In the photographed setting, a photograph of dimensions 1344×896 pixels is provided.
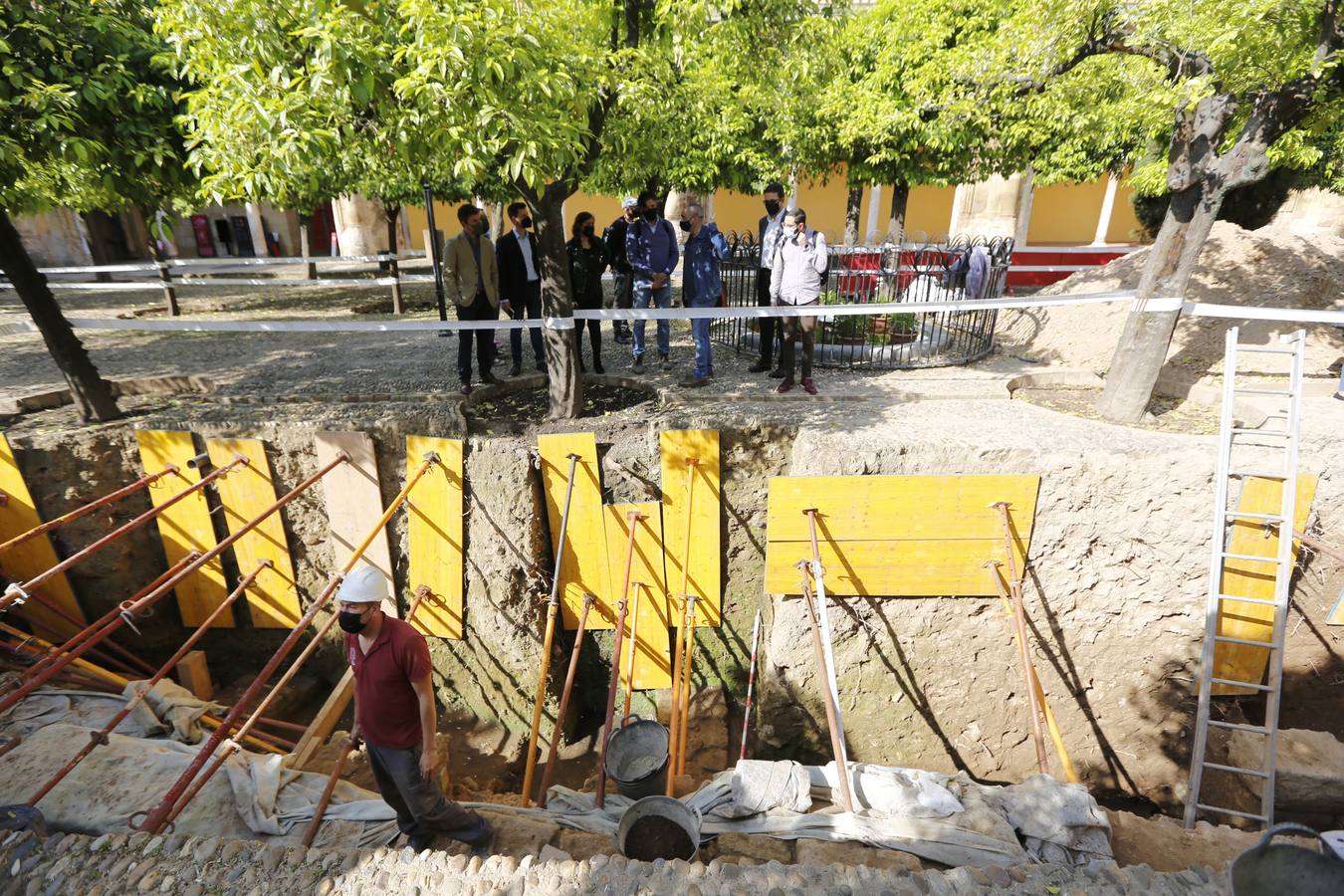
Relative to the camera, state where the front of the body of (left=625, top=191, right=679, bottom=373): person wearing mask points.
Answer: toward the camera

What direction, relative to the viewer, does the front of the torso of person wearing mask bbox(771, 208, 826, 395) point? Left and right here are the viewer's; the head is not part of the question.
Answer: facing the viewer and to the left of the viewer

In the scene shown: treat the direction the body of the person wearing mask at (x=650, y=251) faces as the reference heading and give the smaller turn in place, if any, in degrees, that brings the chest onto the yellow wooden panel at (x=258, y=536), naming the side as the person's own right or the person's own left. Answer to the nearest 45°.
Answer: approximately 45° to the person's own right

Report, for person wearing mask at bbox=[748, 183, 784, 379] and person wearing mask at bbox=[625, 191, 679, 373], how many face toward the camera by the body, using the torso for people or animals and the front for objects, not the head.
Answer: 2

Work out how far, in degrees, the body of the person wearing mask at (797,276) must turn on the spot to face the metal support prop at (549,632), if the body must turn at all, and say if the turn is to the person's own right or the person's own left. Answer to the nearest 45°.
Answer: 0° — they already face it

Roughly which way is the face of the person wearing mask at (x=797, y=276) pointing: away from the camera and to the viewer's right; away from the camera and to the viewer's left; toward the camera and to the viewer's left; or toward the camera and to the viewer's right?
toward the camera and to the viewer's left

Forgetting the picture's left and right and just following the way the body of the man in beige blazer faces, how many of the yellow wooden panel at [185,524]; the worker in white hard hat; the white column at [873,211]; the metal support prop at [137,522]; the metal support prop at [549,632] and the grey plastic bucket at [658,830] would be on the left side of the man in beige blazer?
1

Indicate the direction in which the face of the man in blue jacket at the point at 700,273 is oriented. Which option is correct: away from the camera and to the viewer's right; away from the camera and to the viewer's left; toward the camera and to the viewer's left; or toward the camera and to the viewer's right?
toward the camera and to the viewer's left

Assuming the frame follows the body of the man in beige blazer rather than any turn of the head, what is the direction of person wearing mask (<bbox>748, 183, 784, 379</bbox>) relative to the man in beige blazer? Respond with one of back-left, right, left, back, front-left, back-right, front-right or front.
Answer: front-left

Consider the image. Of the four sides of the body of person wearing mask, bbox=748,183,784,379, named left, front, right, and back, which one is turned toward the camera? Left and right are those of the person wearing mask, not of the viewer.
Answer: front

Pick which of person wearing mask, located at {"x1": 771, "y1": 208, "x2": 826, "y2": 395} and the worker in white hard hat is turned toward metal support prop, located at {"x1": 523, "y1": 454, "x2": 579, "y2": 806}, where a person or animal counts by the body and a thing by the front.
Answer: the person wearing mask

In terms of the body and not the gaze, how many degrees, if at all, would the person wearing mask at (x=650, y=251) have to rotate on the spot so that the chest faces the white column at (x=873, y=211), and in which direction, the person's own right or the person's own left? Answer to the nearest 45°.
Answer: approximately 135° to the person's own left

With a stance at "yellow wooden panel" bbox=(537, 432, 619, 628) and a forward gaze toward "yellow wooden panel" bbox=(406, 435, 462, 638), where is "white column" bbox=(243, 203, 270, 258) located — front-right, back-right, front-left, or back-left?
front-right

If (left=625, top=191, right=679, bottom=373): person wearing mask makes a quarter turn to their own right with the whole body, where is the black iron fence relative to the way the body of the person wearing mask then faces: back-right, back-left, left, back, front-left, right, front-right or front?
back

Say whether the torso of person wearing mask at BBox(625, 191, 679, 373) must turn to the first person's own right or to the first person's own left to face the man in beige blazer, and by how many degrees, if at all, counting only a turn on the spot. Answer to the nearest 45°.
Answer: approximately 45° to the first person's own right

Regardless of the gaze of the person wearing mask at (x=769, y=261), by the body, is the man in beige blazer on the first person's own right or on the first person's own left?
on the first person's own right

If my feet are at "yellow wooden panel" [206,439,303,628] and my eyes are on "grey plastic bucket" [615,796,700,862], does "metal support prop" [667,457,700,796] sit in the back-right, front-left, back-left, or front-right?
front-left
